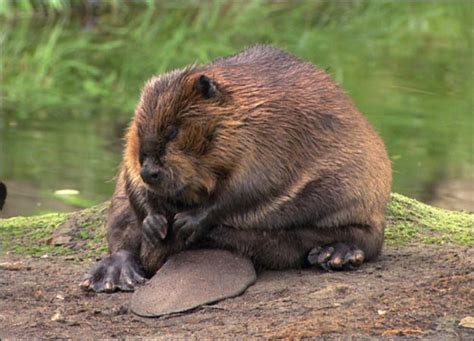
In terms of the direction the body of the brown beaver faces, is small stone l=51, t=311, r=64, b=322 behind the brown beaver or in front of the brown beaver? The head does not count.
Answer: in front

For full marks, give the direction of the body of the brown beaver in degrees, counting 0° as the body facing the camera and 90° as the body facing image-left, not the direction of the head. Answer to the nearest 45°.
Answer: approximately 45°
